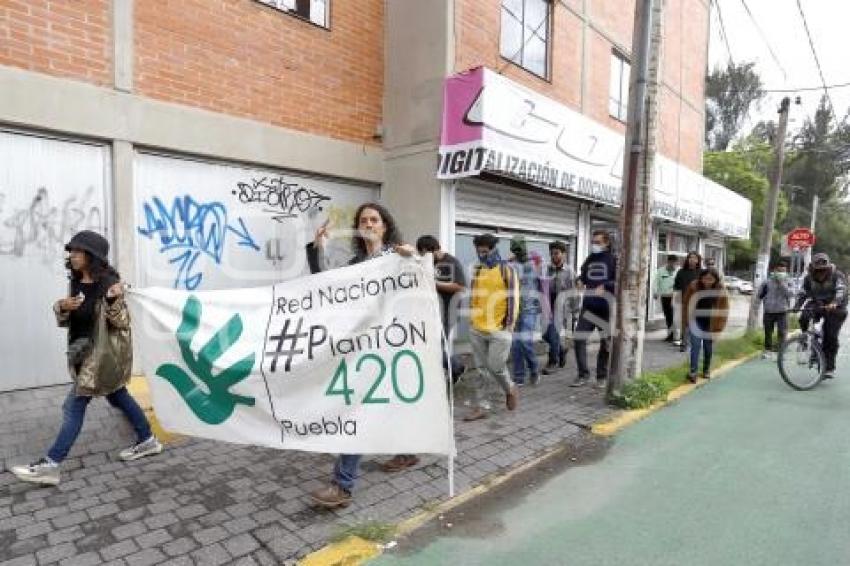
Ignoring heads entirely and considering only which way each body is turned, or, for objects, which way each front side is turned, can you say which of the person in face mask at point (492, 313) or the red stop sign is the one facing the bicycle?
the red stop sign

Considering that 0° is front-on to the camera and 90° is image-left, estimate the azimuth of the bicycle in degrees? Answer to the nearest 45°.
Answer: approximately 45°

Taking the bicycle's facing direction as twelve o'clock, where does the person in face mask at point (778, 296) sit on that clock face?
The person in face mask is roughly at 4 o'clock from the bicycle.

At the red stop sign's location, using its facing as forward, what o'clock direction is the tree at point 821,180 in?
The tree is roughly at 6 o'clock from the red stop sign.

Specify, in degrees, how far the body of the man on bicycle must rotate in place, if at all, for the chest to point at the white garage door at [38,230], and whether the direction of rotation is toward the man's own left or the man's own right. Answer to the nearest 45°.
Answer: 0° — they already face it

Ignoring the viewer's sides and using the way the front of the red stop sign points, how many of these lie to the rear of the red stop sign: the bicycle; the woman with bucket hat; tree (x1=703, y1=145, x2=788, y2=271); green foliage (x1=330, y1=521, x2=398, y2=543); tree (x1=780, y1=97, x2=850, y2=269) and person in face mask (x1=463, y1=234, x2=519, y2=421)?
2

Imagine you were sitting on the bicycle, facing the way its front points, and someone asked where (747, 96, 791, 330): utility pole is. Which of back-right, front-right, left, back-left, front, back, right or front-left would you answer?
back-right

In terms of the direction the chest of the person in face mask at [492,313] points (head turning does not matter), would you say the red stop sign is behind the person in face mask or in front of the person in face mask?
behind

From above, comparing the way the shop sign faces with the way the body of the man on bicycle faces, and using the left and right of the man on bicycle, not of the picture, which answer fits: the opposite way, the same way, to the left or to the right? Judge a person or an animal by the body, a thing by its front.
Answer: to the left

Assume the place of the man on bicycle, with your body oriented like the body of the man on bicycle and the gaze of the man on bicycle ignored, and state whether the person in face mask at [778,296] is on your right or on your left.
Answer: on your right

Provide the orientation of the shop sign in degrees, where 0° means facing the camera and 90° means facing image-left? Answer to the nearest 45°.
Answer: approximately 315°

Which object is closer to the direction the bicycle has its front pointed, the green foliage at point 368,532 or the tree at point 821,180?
the green foliage
